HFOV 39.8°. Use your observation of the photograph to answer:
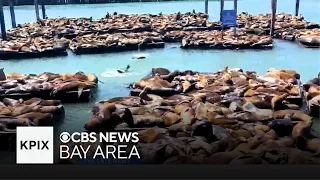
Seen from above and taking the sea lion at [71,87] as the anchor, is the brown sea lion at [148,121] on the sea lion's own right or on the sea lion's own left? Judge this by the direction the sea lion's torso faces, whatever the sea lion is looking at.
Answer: on the sea lion's own right

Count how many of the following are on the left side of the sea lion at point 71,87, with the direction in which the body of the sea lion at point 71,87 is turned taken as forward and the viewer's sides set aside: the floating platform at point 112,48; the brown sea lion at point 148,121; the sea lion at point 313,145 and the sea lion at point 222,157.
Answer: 1

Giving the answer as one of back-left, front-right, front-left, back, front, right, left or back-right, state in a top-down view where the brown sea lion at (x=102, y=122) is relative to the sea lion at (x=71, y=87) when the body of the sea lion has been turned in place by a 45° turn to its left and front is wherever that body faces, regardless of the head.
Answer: back-right

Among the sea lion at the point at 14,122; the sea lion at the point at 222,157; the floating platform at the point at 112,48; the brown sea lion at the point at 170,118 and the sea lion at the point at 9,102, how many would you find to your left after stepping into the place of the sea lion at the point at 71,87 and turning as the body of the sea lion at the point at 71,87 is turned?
1

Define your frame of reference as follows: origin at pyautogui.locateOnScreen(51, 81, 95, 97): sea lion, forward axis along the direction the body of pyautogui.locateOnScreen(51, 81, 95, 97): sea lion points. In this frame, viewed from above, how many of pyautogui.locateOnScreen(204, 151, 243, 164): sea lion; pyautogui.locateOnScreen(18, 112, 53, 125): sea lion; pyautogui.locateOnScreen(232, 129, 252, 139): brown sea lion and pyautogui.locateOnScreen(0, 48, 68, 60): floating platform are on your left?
1

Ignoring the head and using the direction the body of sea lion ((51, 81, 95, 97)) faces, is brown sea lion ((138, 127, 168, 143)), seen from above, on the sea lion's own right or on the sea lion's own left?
on the sea lion's own right

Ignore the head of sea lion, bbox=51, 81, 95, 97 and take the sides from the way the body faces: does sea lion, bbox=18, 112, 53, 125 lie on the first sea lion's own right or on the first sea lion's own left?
on the first sea lion's own right

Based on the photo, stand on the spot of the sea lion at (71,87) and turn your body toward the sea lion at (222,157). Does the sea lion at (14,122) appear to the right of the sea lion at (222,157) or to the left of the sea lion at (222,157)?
right

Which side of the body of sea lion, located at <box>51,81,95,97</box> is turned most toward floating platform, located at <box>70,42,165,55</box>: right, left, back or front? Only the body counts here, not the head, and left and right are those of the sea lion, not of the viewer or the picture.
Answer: left

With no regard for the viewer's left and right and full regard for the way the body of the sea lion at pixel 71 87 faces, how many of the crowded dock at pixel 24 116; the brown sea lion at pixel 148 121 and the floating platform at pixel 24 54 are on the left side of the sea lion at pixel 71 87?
1

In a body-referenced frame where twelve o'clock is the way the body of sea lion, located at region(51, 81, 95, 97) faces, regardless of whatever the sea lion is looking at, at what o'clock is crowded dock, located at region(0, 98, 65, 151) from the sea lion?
The crowded dock is roughly at 4 o'clock from the sea lion.

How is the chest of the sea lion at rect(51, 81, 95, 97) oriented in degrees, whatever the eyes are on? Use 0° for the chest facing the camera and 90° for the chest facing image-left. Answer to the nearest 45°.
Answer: approximately 270°

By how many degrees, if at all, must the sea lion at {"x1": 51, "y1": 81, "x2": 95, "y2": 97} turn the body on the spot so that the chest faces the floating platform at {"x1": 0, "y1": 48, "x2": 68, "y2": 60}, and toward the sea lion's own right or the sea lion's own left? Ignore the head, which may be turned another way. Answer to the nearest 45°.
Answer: approximately 90° to the sea lion's own left

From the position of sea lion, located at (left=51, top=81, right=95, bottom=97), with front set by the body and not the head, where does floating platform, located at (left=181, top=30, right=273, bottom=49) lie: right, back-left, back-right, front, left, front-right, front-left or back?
front-left

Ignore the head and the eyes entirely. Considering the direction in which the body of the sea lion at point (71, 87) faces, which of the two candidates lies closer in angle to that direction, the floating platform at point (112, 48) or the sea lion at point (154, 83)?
the sea lion

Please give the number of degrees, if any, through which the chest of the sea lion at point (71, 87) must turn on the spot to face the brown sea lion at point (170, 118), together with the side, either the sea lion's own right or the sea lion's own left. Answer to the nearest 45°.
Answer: approximately 45° to the sea lion's own right
